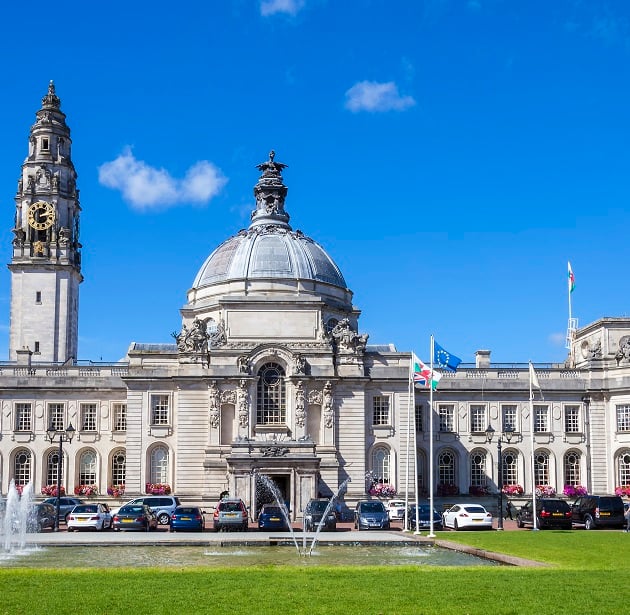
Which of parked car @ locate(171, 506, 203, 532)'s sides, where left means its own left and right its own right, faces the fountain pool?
back

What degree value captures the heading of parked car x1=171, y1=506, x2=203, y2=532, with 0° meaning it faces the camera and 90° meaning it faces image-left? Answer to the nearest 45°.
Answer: approximately 180°
